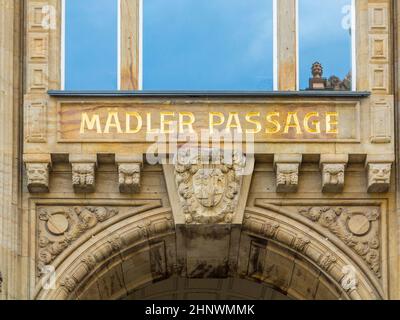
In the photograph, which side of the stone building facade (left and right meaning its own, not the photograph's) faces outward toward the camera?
front
